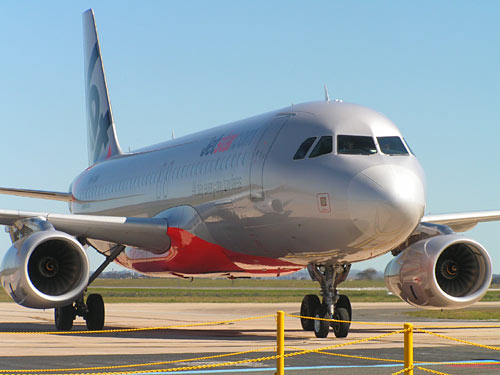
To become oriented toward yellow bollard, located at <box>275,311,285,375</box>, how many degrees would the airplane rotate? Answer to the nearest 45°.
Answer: approximately 45° to its right

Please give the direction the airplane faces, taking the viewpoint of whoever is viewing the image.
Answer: facing the viewer and to the right of the viewer
